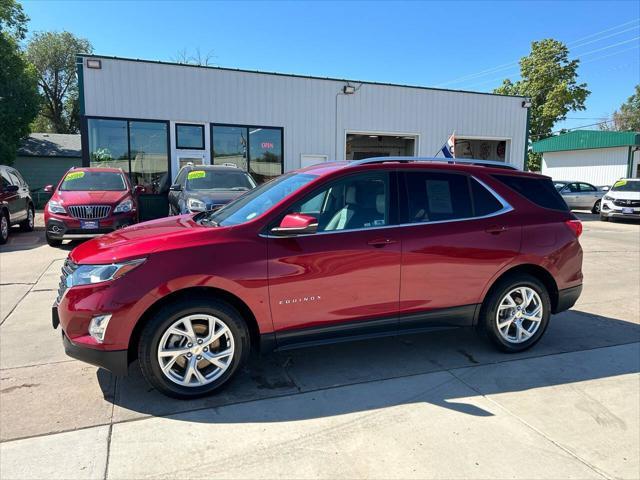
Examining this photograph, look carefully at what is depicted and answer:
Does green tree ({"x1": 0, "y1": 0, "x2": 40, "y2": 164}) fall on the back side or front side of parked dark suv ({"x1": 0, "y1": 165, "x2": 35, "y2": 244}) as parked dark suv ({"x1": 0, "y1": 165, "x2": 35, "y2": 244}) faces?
on the back side

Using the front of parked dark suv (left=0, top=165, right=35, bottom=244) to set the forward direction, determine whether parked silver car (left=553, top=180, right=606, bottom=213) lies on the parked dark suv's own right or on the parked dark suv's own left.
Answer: on the parked dark suv's own left

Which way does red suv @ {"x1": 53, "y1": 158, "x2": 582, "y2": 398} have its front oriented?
to the viewer's left

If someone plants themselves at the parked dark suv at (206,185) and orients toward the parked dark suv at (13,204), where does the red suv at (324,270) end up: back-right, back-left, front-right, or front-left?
back-left

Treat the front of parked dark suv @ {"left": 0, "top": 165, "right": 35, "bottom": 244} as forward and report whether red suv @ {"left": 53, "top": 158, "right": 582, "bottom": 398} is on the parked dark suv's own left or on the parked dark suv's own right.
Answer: on the parked dark suv's own left

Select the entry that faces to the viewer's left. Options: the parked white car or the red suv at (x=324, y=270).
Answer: the red suv

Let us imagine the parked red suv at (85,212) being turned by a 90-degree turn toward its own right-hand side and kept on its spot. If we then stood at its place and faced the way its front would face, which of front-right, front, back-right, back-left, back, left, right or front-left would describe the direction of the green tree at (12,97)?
right

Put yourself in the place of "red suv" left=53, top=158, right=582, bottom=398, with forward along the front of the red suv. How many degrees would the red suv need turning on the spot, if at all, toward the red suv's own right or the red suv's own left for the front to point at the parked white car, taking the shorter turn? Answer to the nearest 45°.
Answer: approximately 135° to the red suv's own right

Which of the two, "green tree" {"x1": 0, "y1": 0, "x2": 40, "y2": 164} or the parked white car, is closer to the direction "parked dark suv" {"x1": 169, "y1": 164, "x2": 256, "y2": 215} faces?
the parked white car

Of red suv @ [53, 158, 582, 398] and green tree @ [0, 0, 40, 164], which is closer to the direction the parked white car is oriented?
the red suv

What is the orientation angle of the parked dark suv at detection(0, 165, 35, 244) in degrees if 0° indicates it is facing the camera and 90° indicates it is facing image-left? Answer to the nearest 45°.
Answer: approximately 45°

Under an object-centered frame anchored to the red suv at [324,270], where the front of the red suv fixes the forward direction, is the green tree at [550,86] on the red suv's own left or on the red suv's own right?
on the red suv's own right

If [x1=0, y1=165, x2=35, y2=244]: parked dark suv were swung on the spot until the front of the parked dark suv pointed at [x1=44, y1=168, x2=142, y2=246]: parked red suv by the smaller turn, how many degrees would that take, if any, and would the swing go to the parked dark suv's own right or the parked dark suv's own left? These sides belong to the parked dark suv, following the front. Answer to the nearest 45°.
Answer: approximately 45° to the parked dark suv's own left

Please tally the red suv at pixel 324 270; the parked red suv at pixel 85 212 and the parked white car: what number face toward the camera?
2
